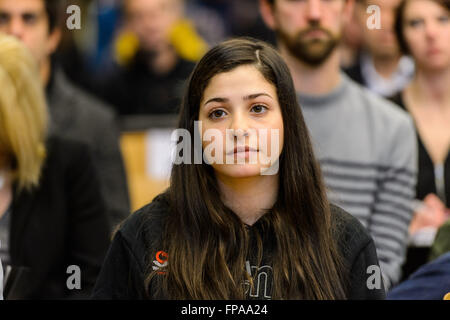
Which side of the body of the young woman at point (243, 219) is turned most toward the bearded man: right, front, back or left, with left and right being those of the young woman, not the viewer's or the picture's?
back

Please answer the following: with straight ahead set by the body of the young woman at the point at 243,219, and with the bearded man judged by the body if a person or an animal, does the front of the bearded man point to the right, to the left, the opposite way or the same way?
the same way

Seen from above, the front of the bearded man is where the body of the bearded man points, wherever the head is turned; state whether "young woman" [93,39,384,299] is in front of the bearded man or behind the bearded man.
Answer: in front

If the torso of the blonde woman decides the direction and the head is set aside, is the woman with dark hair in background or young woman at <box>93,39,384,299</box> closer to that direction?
the young woman

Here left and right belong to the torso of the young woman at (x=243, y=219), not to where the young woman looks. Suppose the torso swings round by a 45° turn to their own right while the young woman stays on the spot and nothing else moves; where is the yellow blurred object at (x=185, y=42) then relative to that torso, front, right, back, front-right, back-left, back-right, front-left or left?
back-right

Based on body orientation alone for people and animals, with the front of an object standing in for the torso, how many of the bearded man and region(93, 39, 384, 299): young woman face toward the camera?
2

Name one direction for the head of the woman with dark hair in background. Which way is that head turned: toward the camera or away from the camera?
toward the camera

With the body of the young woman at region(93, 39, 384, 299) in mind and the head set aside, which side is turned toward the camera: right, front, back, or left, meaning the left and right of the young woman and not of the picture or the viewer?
front

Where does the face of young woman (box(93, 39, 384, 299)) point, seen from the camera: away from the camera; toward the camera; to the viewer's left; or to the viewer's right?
toward the camera

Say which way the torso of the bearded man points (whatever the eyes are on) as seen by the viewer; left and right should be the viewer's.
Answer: facing the viewer
